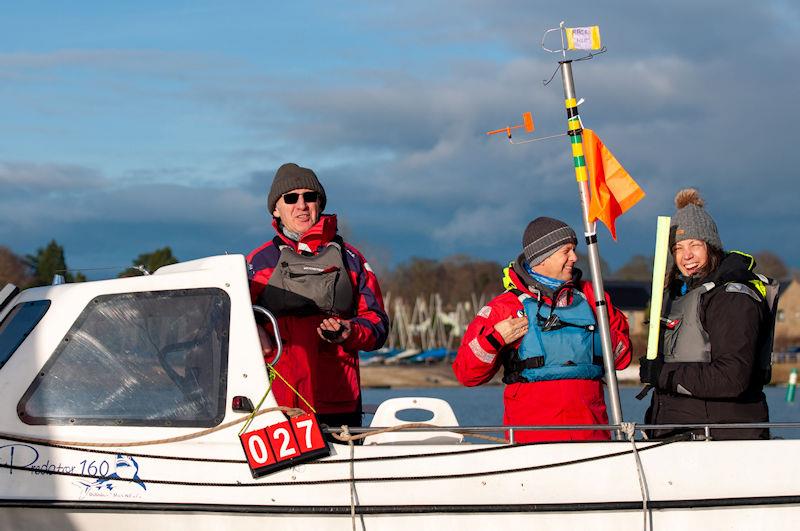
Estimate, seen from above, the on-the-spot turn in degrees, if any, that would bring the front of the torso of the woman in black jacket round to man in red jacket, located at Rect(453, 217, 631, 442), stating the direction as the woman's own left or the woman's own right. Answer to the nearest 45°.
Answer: approximately 45° to the woman's own right

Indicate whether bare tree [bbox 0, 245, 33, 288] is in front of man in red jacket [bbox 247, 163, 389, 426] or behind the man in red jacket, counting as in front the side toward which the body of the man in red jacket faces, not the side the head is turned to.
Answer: behind

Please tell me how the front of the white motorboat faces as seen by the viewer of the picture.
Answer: facing to the left of the viewer

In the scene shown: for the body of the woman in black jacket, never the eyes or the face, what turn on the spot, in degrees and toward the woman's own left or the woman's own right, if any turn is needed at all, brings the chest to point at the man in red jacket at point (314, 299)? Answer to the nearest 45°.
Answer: approximately 45° to the woman's own right

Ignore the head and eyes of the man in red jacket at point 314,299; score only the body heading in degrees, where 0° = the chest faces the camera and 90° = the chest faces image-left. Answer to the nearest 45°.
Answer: approximately 0°
